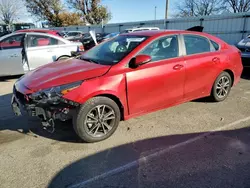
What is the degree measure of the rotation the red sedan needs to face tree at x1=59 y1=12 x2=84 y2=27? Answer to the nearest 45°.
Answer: approximately 135° to its right

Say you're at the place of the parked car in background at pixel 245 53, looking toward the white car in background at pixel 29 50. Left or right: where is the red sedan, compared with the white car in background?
left

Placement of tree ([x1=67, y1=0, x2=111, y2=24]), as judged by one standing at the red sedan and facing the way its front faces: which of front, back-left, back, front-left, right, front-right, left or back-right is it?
back-right

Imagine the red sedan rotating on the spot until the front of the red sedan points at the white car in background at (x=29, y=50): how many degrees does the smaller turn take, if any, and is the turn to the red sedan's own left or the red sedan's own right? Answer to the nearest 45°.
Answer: approximately 90° to the red sedan's own right

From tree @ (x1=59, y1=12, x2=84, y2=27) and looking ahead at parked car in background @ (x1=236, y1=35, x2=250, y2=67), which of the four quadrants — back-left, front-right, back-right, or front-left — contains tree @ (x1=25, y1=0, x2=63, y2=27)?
back-right

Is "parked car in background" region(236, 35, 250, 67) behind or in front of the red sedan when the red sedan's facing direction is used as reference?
behind

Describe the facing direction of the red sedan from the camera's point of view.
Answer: facing the viewer and to the left of the viewer

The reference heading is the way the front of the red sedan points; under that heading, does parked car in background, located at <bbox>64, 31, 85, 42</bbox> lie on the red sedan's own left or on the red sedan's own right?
on the red sedan's own right
